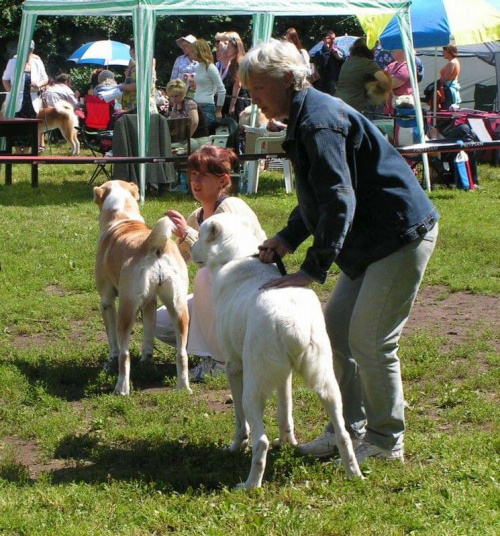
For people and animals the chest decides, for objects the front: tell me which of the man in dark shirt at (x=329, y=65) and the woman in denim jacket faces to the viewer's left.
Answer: the woman in denim jacket

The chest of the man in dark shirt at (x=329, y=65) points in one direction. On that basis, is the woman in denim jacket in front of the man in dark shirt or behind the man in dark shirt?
in front

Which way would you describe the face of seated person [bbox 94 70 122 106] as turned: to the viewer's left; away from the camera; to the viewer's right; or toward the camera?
toward the camera

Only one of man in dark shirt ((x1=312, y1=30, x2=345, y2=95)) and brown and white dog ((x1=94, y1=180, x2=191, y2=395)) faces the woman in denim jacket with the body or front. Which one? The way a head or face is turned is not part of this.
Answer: the man in dark shirt

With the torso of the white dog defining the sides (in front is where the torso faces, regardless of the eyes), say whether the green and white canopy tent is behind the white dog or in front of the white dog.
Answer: in front

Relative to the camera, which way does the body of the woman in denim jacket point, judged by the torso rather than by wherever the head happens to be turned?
to the viewer's left

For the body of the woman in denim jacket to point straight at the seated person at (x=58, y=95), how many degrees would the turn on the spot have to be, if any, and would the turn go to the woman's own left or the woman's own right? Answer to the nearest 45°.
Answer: approximately 45° to the woman's own right

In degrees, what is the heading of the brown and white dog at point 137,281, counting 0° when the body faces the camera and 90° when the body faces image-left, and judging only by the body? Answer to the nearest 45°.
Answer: approximately 135°

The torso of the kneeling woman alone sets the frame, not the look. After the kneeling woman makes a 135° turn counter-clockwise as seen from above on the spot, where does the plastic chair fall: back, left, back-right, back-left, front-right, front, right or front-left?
left

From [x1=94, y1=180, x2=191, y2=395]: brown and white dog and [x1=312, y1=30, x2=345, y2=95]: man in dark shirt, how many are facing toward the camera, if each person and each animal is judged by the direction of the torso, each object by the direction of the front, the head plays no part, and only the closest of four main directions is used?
1

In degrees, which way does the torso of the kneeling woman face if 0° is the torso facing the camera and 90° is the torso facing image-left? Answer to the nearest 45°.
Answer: approximately 45°

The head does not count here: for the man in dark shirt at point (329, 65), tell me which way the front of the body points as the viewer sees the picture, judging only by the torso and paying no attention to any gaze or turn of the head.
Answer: toward the camera
